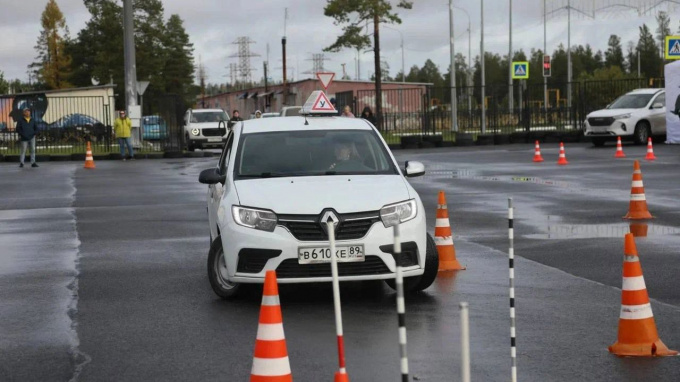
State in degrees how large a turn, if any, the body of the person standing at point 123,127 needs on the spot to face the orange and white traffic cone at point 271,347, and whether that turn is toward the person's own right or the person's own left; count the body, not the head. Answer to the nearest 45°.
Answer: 0° — they already face it

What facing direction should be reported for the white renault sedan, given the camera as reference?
facing the viewer

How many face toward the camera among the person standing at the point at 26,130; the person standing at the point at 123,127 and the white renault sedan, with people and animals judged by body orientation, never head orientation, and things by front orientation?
3

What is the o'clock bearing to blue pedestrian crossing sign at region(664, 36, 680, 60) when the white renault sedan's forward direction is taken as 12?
The blue pedestrian crossing sign is roughly at 7 o'clock from the white renault sedan.

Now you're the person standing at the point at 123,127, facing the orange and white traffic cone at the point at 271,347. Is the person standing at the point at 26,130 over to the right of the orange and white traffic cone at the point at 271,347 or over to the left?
right

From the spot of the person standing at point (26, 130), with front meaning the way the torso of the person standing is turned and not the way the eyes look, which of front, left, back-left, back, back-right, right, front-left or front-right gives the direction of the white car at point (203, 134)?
back-left

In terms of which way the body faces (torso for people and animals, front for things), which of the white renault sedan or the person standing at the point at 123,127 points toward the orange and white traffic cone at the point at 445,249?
the person standing

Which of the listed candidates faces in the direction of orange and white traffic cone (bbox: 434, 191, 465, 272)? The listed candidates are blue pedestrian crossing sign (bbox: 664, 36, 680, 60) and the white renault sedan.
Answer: the blue pedestrian crossing sign

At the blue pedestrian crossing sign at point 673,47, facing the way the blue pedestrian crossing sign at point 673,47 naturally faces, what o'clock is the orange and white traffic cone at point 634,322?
The orange and white traffic cone is roughly at 12 o'clock from the blue pedestrian crossing sign.
